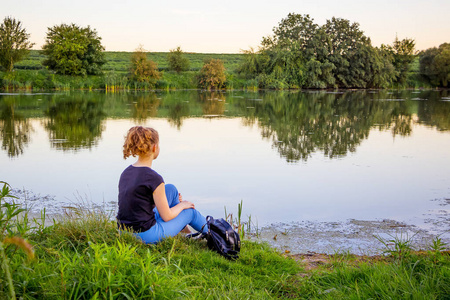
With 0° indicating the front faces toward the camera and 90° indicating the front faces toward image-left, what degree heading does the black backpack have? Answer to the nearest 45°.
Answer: approximately 270°

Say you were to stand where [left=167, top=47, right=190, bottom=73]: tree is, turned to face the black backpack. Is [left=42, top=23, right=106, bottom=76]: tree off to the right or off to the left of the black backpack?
right

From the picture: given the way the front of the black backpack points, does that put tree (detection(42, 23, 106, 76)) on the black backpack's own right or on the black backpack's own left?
on the black backpack's own left

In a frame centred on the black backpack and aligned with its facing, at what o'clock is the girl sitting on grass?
The girl sitting on grass is roughly at 6 o'clock from the black backpack.

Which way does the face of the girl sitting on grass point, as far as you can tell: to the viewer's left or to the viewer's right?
to the viewer's right

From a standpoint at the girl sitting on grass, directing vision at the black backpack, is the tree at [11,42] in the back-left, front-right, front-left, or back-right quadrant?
back-left

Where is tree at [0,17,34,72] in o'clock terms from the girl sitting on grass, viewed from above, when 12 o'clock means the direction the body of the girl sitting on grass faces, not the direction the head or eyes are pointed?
The tree is roughly at 10 o'clock from the girl sitting on grass.

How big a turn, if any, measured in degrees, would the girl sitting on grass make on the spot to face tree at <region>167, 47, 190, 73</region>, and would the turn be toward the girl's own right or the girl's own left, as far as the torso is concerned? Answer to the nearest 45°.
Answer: approximately 45° to the girl's own left
